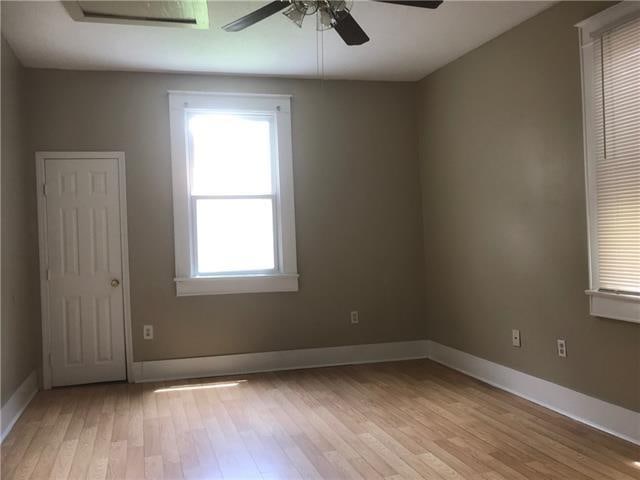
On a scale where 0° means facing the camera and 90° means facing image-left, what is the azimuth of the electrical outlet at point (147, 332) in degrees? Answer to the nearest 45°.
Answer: approximately 0°

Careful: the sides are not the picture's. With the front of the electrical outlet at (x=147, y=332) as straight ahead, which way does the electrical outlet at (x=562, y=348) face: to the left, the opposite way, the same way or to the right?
to the right

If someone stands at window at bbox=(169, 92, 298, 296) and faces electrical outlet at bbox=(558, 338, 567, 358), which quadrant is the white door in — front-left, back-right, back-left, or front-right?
back-right

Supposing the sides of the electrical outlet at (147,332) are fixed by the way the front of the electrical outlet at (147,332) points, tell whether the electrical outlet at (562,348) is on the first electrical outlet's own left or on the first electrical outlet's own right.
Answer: on the first electrical outlet's own left

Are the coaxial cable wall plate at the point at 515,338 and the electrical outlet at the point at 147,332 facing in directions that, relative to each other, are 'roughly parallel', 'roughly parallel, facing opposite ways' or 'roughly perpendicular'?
roughly perpendicular

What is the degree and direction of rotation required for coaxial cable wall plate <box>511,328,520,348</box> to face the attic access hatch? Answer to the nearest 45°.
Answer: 0° — it already faces it

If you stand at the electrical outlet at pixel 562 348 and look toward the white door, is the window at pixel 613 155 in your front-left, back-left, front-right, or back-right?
back-left

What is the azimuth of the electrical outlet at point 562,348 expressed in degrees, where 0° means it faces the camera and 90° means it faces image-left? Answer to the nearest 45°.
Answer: approximately 45°
